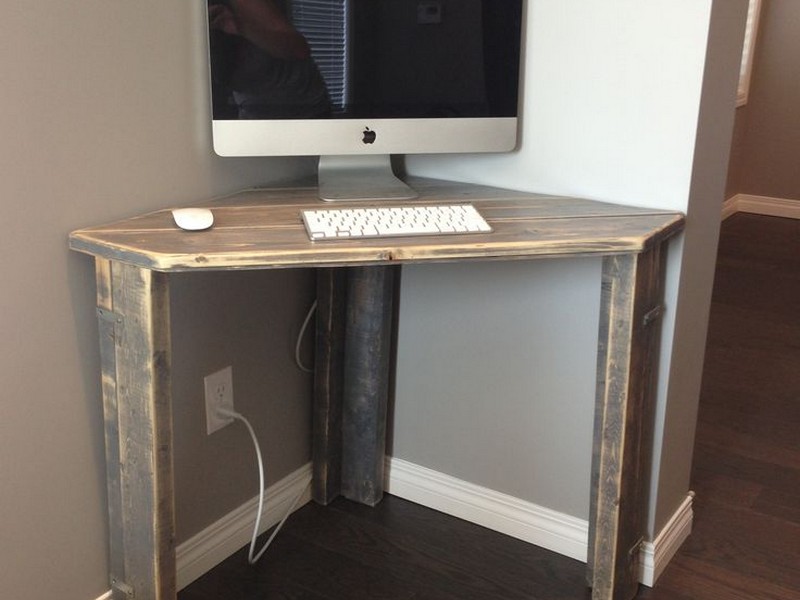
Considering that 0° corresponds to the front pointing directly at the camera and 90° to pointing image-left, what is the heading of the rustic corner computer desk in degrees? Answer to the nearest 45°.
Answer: approximately 0°

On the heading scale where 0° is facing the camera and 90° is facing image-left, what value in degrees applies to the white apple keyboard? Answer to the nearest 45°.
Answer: approximately 0°

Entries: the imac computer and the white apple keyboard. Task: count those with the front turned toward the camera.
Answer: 2

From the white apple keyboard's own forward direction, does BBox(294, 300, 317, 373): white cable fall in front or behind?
behind
